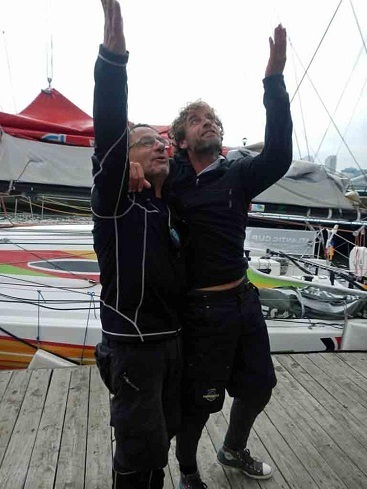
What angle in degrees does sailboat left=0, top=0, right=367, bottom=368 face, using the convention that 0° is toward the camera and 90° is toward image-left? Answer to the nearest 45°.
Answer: approximately 90°

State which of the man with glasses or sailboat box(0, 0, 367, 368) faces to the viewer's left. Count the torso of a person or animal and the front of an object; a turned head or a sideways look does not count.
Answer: the sailboat

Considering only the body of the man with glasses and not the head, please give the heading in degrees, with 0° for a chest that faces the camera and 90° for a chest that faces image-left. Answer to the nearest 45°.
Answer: approximately 315°

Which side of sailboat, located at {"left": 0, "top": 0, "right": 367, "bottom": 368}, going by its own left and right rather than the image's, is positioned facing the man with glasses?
left

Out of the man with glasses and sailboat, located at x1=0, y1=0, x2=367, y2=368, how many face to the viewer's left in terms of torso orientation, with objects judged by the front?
1
